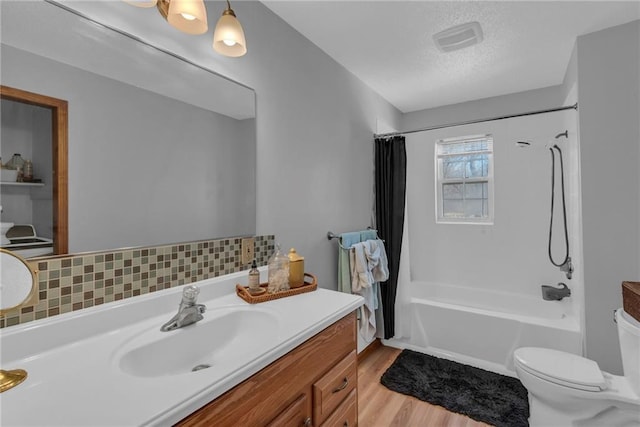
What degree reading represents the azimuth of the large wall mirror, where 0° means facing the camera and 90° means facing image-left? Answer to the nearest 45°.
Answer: approximately 315°

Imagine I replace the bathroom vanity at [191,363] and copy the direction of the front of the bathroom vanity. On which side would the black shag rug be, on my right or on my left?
on my left

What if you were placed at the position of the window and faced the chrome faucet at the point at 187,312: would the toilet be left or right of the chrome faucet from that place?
left

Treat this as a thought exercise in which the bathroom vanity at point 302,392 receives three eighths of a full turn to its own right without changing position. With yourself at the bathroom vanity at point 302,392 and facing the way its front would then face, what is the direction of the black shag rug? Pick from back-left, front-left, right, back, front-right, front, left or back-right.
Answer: back-right

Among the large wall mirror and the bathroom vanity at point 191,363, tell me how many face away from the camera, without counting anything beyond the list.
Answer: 0

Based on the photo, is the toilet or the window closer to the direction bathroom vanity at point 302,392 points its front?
the toilet

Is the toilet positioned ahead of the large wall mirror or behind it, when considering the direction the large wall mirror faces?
ahead

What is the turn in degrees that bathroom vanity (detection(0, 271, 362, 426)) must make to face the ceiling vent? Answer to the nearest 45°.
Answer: approximately 45° to its left

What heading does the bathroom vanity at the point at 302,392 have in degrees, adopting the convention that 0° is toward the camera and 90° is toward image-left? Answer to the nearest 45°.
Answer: approximately 315°

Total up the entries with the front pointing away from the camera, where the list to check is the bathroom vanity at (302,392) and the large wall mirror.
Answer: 0

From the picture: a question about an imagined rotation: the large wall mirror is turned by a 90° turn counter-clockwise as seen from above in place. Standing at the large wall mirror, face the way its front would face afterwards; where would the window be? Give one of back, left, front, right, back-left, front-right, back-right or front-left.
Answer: front-right
